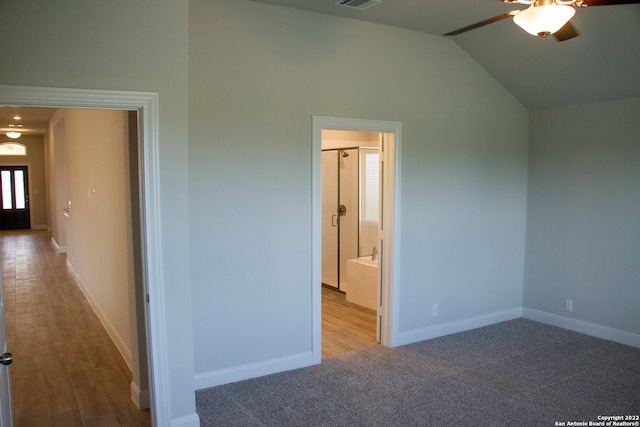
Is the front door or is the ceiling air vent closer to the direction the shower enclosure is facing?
the ceiling air vent

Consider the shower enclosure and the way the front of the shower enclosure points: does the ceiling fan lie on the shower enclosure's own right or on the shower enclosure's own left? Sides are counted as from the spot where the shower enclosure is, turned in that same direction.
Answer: on the shower enclosure's own left

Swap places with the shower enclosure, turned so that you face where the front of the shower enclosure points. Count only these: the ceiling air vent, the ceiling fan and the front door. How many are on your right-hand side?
1

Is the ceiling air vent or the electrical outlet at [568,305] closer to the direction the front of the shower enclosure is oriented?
the ceiling air vent

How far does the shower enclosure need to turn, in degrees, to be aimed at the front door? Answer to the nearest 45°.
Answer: approximately 90° to its right

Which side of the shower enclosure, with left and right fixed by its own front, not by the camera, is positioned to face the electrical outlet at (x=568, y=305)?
left

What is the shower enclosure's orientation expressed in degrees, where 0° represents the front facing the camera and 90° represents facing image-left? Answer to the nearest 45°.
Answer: approximately 45°

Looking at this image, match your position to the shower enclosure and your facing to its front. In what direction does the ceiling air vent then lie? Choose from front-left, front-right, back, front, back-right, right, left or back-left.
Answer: front-left
